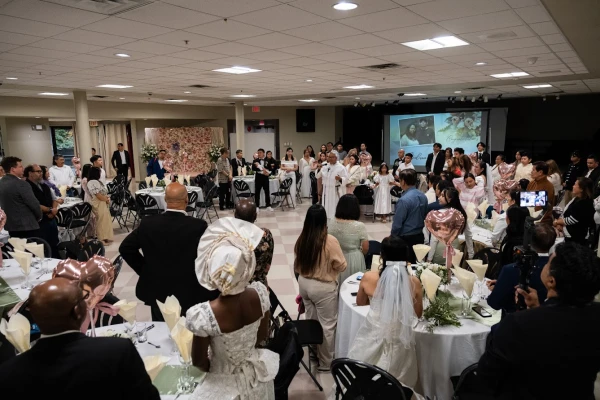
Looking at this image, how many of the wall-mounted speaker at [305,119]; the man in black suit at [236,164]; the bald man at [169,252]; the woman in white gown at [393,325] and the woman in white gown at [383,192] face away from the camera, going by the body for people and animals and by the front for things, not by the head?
2

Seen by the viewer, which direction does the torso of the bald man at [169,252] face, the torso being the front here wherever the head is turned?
away from the camera

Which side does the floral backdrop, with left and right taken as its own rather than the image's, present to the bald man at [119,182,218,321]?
front

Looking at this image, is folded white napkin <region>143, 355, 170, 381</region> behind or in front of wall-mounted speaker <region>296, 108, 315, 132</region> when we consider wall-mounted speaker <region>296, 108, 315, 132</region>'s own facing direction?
in front

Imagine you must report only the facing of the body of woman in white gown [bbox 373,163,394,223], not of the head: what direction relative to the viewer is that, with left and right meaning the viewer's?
facing the viewer

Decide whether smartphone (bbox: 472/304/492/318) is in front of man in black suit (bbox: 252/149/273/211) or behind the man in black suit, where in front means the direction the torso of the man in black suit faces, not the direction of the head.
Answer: in front

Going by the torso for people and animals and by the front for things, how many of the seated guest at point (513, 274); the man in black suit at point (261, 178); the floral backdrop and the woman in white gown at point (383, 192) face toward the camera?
3

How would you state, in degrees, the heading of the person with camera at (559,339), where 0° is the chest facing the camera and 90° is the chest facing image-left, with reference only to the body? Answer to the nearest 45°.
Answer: approximately 135°

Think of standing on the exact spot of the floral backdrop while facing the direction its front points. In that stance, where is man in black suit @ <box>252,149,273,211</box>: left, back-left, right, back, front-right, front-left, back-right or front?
front

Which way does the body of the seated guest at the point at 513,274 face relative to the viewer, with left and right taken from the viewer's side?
facing away from the viewer and to the left of the viewer

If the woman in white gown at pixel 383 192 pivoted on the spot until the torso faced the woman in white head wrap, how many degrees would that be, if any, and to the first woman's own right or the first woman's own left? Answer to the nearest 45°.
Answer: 0° — they already face them

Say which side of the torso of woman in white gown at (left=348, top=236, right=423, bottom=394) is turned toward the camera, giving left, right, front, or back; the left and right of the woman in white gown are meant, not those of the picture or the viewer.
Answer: back

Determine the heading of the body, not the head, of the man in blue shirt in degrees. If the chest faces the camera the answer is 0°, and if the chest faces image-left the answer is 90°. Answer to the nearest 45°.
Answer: approximately 135°

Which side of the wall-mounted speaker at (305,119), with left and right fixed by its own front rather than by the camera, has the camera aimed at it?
front

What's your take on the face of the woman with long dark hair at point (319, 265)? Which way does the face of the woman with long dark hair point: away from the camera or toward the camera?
away from the camera

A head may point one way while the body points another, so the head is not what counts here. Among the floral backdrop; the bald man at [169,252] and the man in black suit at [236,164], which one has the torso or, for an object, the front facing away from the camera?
the bald man

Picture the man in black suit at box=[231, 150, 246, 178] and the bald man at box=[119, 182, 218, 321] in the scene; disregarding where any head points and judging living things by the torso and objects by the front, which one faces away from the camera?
the bald man

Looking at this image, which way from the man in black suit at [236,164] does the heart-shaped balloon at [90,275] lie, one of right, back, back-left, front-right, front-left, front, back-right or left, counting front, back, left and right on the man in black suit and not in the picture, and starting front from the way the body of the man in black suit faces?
front-right
